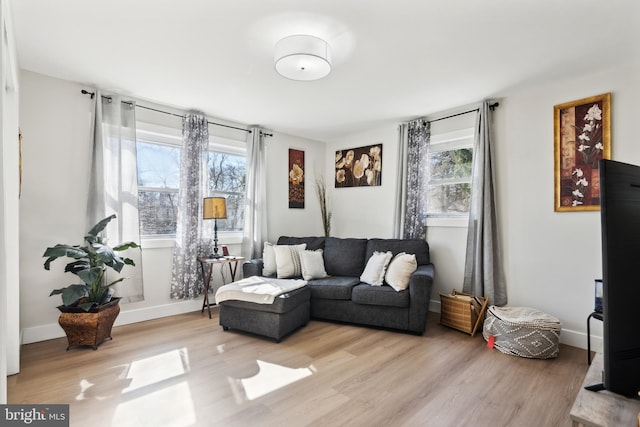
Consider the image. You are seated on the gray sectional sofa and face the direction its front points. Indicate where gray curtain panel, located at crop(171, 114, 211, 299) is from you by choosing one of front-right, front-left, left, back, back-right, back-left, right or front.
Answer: front-right

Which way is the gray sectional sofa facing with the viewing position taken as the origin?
facing the viewer and to the left of the viewer

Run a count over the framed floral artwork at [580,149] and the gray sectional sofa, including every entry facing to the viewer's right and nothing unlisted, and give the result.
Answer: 0

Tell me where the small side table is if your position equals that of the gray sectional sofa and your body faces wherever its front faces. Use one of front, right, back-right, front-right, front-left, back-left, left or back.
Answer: front-right

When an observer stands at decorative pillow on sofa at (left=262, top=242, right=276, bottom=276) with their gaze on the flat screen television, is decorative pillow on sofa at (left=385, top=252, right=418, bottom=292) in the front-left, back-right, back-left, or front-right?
front-left

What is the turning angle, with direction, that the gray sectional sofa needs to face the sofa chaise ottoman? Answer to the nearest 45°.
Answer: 0° — it already faces it

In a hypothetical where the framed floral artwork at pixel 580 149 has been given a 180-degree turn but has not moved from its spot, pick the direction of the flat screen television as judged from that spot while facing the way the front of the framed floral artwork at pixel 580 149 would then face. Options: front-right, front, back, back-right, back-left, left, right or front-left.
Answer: back-right

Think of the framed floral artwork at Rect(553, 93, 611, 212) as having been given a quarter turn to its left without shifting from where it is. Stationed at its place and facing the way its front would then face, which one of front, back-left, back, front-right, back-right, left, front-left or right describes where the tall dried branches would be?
back-right

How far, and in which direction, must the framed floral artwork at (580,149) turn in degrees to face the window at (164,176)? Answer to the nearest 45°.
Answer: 0° — it already faces it

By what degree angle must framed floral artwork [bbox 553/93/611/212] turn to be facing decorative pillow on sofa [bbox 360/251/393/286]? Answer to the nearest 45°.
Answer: approximately 45° to its right

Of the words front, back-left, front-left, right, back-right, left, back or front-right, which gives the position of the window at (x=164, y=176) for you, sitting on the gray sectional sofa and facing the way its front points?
front-right

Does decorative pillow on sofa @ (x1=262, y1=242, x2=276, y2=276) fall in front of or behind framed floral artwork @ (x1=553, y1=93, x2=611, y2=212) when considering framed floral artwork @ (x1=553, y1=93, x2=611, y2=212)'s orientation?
in front

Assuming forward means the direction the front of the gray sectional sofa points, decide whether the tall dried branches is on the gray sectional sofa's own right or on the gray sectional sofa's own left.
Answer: on the gray sectional sofa's own right

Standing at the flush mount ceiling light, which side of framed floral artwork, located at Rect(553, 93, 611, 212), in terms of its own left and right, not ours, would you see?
front
